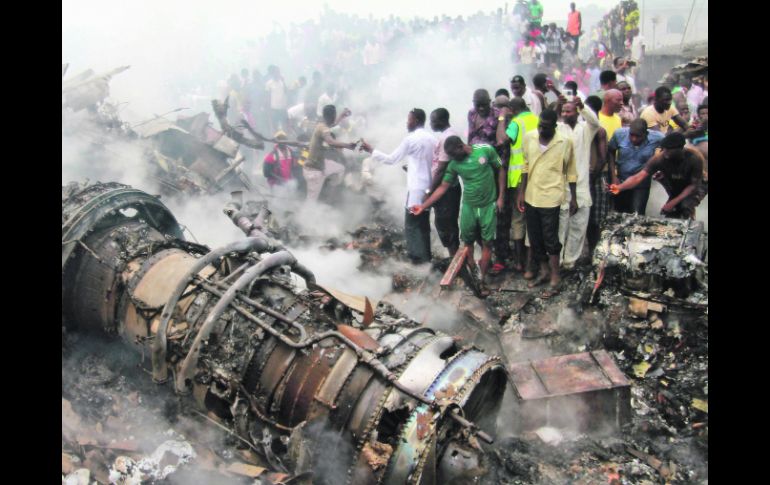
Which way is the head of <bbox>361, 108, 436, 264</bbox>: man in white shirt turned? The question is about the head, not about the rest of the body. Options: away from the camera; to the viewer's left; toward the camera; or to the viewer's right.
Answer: to the viewer's left

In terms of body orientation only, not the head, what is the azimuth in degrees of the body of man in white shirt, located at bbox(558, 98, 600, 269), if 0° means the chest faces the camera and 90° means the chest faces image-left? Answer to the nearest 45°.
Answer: approximately 45°

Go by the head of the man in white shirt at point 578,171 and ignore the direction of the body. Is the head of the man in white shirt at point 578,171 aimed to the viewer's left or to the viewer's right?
to the viewer's left

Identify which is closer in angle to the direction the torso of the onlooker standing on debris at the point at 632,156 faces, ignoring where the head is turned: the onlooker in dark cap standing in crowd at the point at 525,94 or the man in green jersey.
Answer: the man in green jersey

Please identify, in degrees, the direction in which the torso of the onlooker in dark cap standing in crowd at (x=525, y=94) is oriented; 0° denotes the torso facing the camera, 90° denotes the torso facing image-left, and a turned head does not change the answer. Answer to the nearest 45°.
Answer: approximately 45°

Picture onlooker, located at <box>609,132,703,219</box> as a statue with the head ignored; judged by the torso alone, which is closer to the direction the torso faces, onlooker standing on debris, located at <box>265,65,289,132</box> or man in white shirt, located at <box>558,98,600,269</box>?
the man in white shirt
